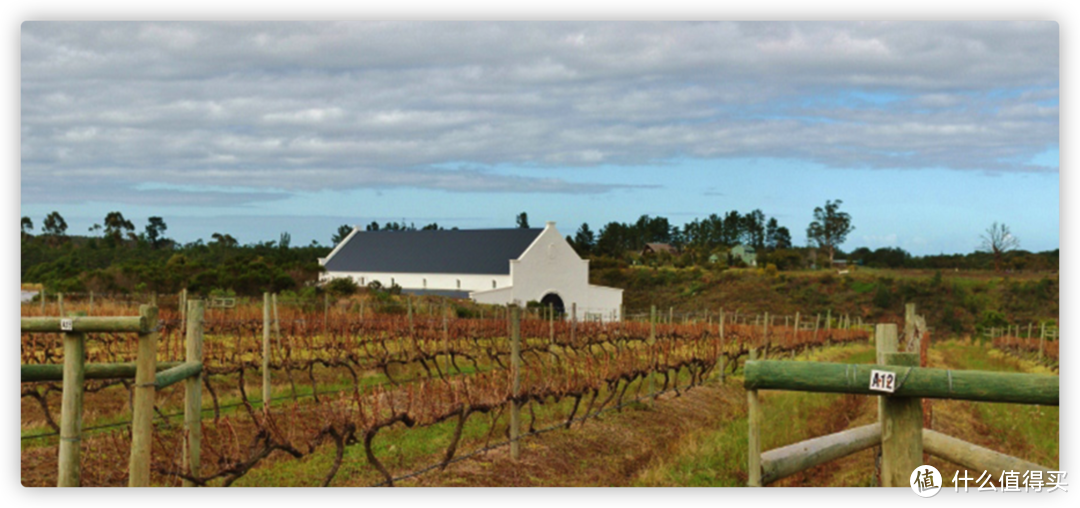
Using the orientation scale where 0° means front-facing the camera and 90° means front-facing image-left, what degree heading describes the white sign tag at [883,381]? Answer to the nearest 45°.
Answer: approximately 0°

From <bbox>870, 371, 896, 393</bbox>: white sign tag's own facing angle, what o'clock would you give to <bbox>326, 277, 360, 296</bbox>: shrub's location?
The shrub is roughly at 5 o'clock from the white sign tag.

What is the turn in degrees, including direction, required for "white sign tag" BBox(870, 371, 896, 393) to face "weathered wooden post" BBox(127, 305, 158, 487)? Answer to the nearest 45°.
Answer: approximately 90° to its right

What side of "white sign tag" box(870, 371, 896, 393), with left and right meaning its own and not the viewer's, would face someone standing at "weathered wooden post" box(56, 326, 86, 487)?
right

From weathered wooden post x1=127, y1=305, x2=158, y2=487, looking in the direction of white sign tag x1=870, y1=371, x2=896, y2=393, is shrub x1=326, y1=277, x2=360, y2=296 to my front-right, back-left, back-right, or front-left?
back-left
